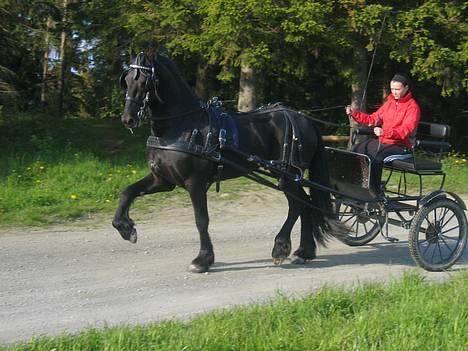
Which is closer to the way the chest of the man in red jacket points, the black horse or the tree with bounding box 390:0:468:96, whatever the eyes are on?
the black horse

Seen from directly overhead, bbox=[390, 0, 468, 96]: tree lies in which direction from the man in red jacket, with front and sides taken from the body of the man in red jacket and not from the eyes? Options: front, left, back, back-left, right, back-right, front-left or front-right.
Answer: back-right

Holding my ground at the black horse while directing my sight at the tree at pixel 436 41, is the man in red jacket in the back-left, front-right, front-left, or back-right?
front-right

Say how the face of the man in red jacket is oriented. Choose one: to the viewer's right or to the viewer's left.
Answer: to the viewer's left

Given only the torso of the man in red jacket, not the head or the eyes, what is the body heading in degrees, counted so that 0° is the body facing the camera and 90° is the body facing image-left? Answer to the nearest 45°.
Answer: approximately 45°

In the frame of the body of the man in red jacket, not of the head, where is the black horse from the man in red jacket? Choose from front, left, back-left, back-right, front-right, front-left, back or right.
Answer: front
